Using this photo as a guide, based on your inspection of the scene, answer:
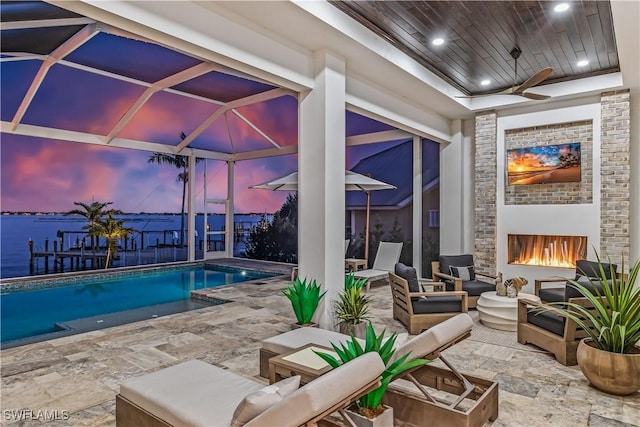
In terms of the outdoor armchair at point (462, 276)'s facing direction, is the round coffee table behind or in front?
in front

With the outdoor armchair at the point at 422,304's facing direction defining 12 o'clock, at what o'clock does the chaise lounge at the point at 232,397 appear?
The chaise lounge is roughly at 5 o'clock from the outdoor armchair.

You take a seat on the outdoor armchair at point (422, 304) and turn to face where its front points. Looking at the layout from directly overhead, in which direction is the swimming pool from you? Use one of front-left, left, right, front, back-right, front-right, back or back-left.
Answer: back-left

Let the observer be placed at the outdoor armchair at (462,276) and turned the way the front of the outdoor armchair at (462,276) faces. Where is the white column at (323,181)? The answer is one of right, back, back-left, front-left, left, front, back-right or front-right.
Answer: right

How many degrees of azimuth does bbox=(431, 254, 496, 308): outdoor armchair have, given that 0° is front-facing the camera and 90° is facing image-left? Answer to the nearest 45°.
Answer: approximately 315°

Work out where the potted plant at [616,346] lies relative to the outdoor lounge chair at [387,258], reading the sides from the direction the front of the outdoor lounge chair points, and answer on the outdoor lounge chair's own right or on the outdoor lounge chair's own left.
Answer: on the outdoor lounge chair's own left

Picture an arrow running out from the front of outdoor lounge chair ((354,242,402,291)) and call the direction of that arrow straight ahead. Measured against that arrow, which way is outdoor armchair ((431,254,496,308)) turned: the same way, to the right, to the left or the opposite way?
to the left

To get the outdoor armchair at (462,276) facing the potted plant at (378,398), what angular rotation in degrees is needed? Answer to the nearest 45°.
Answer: approximately 45° to its right

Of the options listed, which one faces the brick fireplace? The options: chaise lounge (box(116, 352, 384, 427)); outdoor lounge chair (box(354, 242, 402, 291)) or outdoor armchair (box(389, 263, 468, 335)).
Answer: the outdoor armchair

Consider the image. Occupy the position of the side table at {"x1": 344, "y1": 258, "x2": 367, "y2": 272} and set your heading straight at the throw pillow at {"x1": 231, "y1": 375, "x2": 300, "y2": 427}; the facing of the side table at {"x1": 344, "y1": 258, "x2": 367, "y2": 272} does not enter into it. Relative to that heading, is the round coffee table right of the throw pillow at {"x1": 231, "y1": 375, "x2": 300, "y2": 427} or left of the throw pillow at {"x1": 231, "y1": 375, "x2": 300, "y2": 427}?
left

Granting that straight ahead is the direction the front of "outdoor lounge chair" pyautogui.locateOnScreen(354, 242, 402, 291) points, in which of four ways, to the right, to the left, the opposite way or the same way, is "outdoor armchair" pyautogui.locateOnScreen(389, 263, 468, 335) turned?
the opposite way

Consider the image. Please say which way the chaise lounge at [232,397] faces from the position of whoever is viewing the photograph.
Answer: facing away from the viewer and to the left of the viewer

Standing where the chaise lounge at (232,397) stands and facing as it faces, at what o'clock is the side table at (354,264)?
The side table is roughly at 2 o'clock from the chaise lounge.
